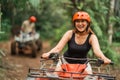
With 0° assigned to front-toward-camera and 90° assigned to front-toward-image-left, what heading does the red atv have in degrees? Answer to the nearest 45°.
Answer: approximately 0°

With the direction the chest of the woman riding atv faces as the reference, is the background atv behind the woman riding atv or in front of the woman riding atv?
behind

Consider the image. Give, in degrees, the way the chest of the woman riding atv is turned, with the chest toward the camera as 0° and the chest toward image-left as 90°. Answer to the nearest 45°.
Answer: approximately 0°
